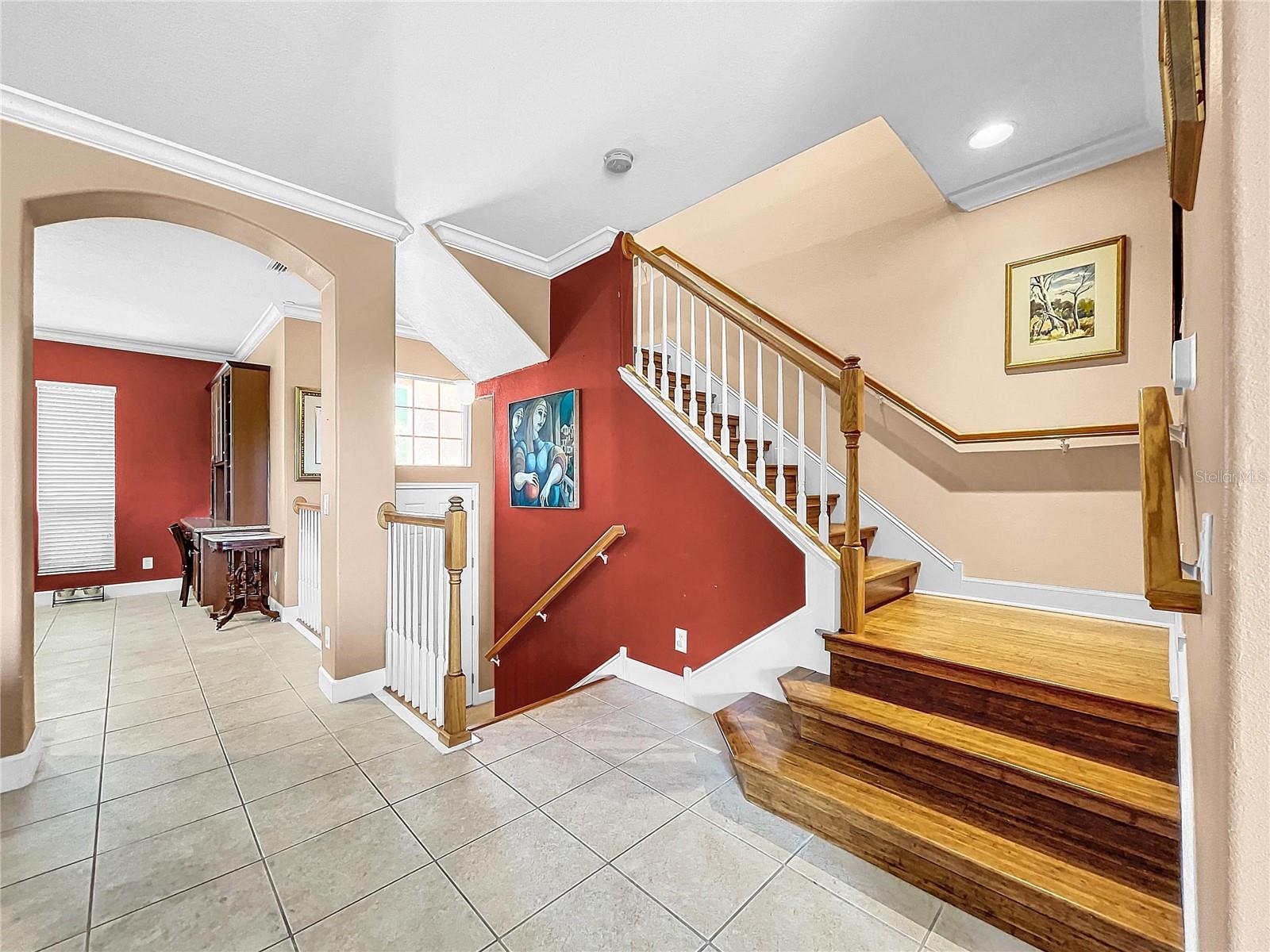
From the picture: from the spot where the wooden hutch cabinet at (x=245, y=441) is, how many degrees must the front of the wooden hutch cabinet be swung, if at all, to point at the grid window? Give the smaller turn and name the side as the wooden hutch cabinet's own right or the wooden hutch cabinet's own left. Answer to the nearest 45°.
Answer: approximately 135° to the wooden hutch cabinet's own left

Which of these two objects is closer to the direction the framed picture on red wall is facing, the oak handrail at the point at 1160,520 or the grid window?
the oak handrail

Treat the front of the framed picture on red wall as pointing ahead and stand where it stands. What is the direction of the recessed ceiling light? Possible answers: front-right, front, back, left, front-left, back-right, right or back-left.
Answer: left

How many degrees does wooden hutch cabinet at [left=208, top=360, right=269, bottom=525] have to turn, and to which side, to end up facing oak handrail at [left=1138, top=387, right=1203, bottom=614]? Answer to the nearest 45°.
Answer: approximately 90° to its left

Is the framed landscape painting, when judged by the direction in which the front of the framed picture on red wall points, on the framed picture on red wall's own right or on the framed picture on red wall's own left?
on the framed picture on red wall's own left

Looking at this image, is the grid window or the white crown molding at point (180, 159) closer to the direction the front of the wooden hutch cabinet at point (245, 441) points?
the white crown molding

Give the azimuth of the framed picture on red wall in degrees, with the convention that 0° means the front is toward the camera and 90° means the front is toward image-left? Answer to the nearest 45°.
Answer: approximately 45°

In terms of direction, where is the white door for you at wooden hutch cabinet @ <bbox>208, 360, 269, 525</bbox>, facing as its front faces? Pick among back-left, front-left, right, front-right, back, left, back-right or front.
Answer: back-left

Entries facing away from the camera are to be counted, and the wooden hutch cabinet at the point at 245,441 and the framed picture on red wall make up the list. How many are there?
0

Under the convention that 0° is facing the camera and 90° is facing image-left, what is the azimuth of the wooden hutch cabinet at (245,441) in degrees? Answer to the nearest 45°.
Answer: approximately 90°
